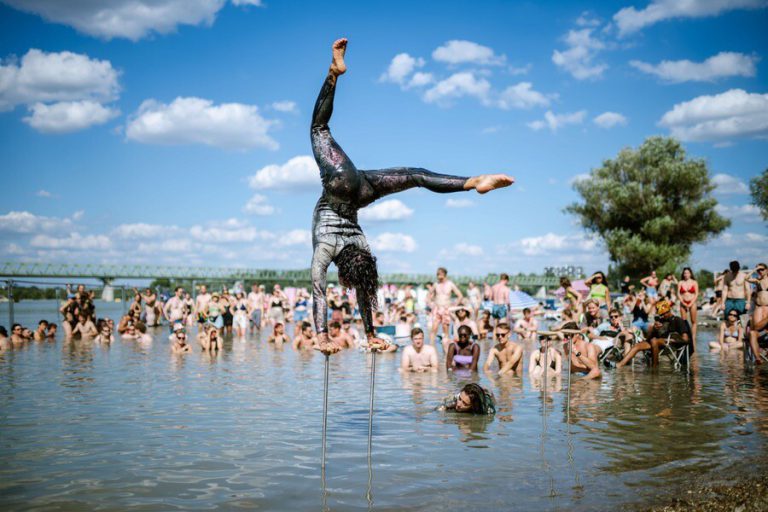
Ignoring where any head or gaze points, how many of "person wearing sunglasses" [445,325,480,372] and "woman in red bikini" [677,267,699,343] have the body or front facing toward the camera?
2

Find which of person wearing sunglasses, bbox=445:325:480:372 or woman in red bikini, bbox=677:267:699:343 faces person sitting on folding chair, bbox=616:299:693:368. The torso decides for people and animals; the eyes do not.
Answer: the woman in red bikini

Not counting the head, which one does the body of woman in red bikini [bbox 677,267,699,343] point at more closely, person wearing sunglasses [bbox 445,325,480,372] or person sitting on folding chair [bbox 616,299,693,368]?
the person sitting on folding chair

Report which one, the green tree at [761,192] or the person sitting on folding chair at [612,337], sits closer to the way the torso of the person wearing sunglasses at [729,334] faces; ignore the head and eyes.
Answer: the person sitting on folding chair

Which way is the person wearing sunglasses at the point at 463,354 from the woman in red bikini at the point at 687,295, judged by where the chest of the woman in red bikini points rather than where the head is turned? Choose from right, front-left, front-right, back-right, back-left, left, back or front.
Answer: front-right

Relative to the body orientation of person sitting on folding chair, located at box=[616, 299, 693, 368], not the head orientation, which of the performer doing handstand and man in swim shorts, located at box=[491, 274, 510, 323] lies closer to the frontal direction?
the performer doing handstand

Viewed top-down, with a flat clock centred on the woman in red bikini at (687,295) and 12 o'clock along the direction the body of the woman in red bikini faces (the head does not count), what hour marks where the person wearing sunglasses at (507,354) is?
The person wearing sunglasses is roughly at 1 o'clock from the woman in red bikini.

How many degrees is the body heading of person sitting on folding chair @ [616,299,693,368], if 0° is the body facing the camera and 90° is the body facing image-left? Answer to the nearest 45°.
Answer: approximately 45°

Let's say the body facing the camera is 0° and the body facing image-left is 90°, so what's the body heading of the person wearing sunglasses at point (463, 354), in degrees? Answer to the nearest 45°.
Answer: approximately 0°

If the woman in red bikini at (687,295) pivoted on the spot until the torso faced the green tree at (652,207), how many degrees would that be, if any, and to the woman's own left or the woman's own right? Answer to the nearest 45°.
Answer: approximately 180°
